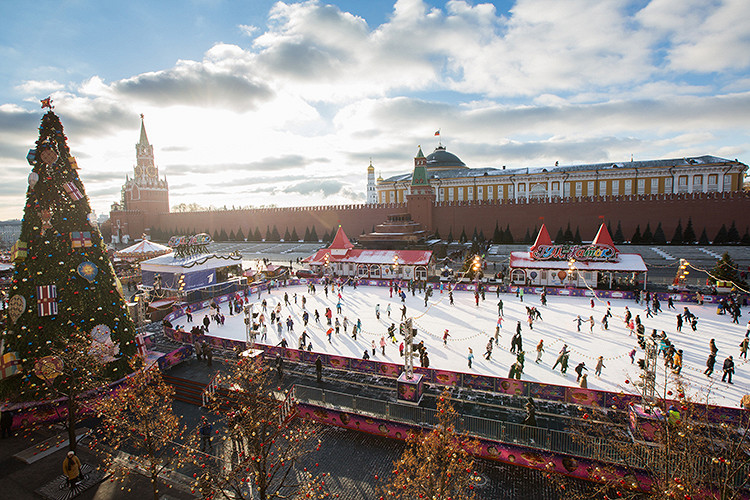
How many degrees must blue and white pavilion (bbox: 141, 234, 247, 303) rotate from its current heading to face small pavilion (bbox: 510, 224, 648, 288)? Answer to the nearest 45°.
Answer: approximately 45° to its left

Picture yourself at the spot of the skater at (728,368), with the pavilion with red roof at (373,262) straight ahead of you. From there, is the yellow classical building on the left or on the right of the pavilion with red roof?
right

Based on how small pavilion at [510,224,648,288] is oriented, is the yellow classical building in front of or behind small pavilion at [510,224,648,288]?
behind

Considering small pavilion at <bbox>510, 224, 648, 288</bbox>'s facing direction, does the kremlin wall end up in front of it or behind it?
behind

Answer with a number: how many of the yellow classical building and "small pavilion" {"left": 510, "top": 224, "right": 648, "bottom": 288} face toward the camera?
2

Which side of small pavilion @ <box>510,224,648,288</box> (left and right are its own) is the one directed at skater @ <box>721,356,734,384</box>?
front

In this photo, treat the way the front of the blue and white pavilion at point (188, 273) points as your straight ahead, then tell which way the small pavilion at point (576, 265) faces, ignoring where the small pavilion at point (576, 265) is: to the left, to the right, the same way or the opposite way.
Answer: to the right

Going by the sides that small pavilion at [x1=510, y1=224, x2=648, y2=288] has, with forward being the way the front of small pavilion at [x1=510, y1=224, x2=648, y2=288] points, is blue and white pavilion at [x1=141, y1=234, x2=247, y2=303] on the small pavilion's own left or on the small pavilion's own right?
on the small pavilion's own right

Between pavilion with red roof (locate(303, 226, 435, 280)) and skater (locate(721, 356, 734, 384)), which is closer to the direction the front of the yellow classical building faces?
the skater

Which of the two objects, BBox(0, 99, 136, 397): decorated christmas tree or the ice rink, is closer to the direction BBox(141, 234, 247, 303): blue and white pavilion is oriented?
the ice rink

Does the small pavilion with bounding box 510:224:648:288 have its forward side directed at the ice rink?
yes

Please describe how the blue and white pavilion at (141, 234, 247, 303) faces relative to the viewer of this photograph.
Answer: facing the viewer and to the right of the viewer

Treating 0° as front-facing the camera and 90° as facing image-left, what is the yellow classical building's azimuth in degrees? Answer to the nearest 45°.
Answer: approximately 0°
